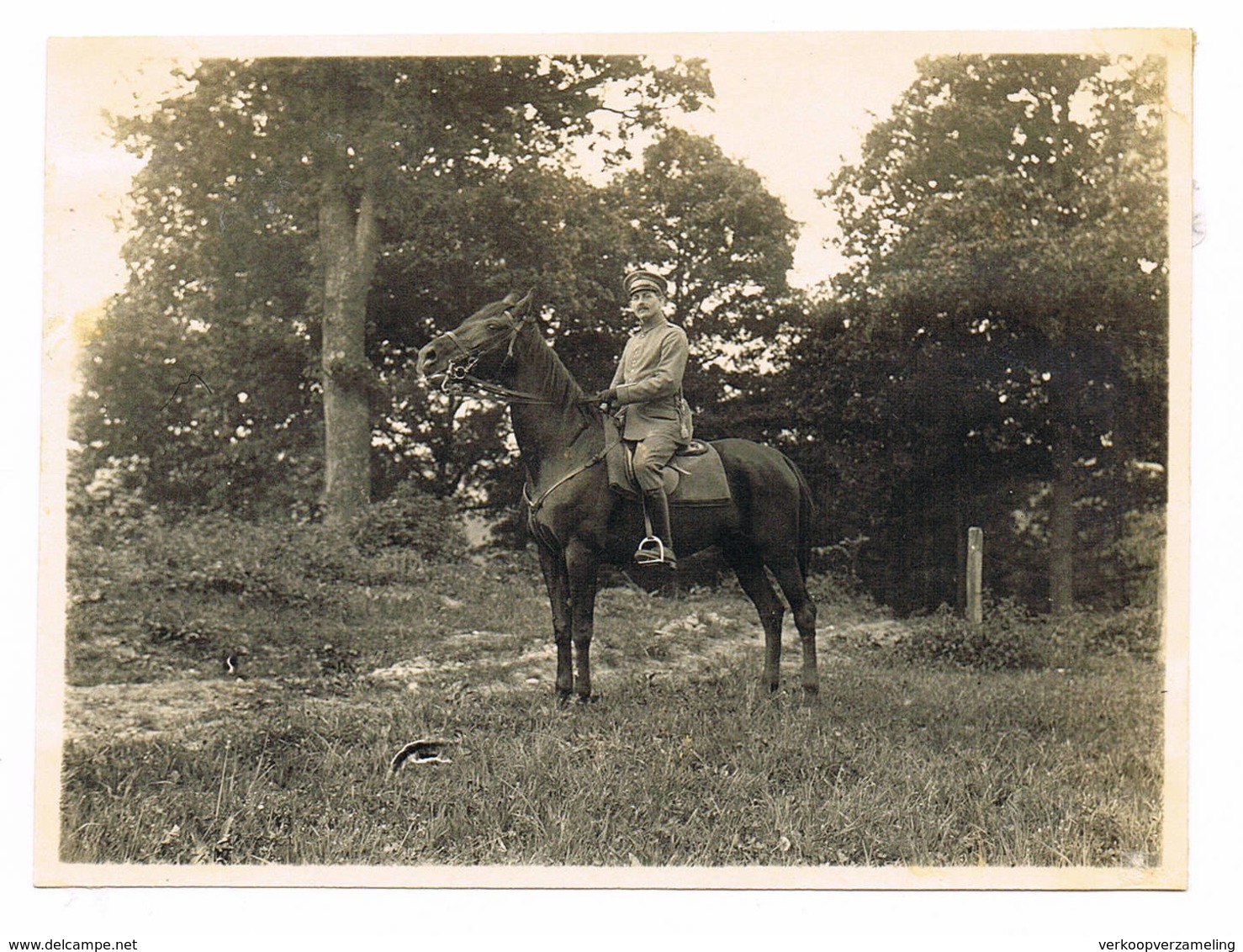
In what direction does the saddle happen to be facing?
to the viewer's left

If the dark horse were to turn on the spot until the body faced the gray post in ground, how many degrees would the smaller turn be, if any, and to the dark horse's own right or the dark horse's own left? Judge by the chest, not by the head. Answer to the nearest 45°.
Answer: approximately 135° to the dark horse's own right

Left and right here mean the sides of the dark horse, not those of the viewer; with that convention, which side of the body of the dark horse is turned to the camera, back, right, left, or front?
left

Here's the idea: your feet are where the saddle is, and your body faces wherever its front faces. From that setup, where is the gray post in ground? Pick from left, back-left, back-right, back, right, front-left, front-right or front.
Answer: back-right
